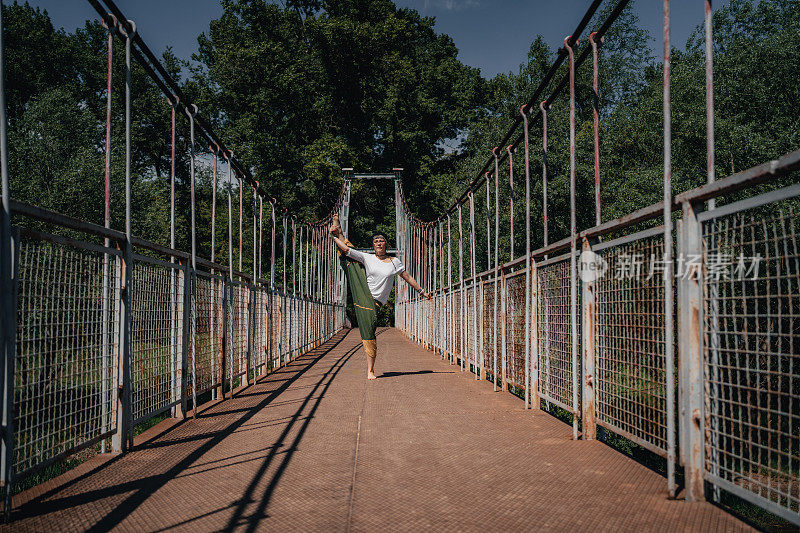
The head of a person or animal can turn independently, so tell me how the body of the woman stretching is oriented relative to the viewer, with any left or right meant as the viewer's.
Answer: facing the viewer
